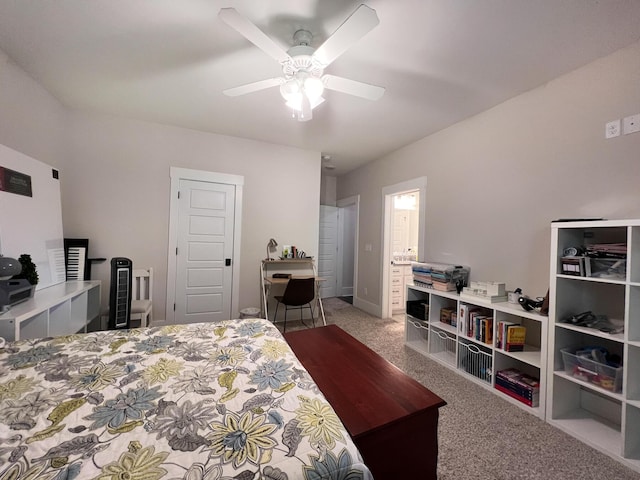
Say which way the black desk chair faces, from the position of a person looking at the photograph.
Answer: facing away from the viewer and to the left of the viewer

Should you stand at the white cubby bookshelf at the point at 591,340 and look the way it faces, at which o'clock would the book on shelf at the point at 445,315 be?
The book on shelf is roughly at 2 o'clock from the white cubby bookshelf.

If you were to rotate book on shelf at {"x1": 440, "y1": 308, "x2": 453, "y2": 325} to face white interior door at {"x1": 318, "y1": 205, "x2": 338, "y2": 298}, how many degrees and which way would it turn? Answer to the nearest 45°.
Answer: approximately 90° to its right

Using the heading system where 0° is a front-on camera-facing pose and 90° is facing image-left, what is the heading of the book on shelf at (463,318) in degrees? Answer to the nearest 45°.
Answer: approximately 45°

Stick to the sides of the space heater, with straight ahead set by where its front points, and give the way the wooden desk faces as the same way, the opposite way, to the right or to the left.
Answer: the same way

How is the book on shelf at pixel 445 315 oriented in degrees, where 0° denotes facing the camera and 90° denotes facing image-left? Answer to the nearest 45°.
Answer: approximately 45°

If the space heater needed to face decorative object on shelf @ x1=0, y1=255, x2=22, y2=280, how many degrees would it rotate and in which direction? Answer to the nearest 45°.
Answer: approximately 90° to its right

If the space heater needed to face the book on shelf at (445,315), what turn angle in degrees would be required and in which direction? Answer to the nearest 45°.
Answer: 0° — it already faces it

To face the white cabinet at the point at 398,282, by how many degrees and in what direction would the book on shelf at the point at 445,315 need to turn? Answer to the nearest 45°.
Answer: approximately 90° to its right
